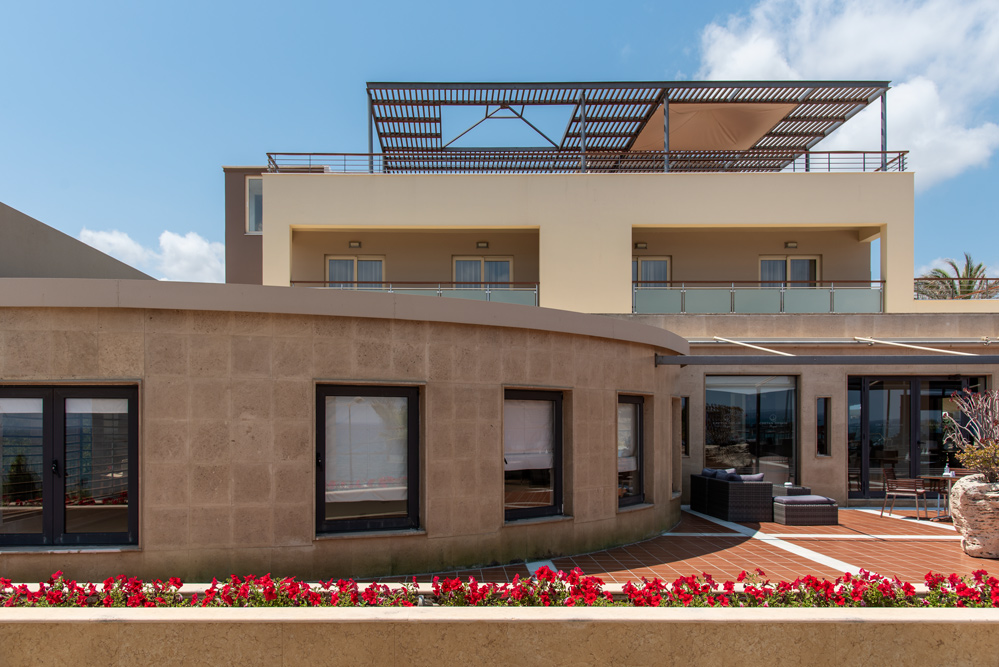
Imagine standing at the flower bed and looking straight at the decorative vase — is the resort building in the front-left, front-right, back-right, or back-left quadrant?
front-left

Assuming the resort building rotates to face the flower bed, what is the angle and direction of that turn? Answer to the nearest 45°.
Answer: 0° — it already faces it

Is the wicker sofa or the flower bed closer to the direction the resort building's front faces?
the flower bed

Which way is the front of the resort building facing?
toward the camera
